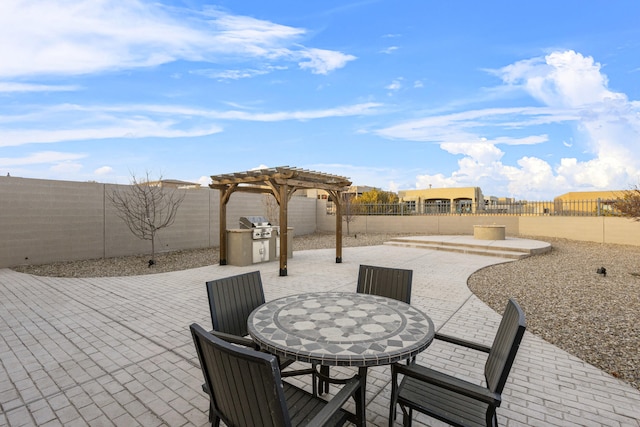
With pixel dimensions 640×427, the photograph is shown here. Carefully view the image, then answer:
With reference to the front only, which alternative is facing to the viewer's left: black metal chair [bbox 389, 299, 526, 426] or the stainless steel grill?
the black metal chair

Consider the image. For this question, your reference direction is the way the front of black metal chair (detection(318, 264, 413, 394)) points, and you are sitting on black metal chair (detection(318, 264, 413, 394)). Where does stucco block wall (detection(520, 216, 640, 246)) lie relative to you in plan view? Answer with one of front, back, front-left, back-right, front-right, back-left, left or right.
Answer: back

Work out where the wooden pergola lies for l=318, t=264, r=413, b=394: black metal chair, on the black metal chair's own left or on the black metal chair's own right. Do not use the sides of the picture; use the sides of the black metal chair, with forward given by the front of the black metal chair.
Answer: on the black metal chair's own right

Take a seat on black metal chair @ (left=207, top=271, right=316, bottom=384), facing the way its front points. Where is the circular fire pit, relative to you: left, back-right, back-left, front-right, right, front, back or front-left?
left

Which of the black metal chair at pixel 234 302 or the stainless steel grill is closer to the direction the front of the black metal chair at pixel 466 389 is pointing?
the black metal chair

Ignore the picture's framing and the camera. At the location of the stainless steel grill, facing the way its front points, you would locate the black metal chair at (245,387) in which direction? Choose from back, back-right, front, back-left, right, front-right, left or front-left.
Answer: front-right

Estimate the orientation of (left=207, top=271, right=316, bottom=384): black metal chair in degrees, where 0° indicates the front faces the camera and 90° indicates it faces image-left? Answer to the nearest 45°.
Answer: approximately 315°

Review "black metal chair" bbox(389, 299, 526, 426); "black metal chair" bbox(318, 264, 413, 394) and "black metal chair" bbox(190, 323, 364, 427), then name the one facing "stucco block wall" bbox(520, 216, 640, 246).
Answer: "black metal chair" bbox(190, 323, 364, 427)

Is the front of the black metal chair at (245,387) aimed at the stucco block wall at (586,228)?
yes

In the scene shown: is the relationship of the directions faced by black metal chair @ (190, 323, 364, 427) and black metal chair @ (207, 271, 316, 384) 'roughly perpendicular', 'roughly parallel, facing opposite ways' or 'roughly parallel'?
roughly perpendicular

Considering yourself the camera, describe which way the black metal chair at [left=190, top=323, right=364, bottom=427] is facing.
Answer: facing away from the viewer and to the right of the viewer

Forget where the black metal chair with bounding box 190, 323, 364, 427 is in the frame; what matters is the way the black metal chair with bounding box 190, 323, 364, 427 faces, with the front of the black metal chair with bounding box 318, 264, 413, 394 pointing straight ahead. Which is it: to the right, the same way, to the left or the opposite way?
the opposite way

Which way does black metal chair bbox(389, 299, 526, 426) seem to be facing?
to the viewer's left

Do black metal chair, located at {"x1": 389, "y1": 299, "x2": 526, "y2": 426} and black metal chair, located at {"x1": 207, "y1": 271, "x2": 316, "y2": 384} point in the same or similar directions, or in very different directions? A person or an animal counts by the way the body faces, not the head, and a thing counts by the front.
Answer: very different directions
